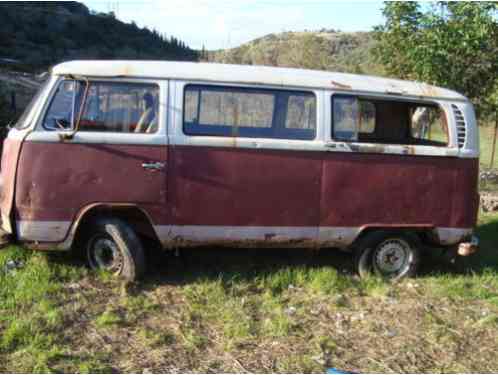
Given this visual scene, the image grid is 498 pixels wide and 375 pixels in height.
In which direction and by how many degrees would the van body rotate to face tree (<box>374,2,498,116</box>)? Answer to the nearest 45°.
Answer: approximately 135° to its right

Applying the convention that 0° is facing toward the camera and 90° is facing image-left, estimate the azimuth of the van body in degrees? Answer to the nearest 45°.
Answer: approximately 90°
